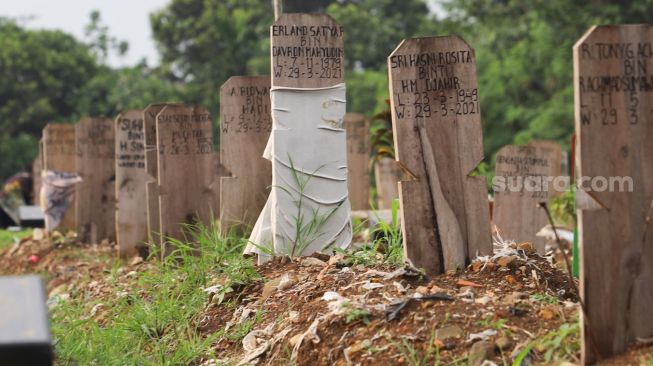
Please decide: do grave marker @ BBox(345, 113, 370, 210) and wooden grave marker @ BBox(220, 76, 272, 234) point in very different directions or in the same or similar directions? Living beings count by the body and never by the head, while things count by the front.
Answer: same or similar directions

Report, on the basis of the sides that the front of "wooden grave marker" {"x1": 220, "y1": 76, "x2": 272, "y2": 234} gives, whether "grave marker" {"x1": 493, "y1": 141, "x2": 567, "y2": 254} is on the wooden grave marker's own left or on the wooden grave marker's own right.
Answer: on the wooden grave marker's own left

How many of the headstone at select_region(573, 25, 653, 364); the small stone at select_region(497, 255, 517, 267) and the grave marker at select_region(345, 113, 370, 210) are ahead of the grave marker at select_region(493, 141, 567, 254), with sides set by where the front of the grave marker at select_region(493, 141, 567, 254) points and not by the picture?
2

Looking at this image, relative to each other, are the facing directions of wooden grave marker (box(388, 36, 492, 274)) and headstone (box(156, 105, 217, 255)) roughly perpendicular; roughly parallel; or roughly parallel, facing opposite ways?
roughly parallel

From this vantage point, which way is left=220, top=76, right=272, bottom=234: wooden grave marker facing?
toward the camera

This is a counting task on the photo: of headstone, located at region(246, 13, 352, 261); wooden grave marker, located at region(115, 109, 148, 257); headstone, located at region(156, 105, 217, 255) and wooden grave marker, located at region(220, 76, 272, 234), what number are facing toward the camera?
4

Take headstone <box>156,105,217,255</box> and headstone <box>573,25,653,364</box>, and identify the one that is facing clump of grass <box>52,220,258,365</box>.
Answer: headstone <box>156,105,217,255</box>

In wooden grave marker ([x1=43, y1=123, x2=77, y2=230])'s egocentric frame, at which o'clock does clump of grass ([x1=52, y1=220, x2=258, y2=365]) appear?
The clump of grass is roughly at 12 o'clock from the wooden grave marker.

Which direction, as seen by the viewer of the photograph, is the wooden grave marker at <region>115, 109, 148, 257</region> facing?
facing the viewer

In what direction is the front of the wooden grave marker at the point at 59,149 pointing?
toward the camera

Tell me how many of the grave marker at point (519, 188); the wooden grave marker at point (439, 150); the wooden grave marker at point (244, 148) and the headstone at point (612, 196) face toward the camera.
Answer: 4

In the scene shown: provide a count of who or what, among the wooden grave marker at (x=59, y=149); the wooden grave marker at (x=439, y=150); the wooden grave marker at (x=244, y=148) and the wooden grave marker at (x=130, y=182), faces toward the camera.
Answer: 4

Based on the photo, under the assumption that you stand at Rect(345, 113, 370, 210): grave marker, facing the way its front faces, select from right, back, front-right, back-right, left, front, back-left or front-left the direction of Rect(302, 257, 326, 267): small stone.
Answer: front

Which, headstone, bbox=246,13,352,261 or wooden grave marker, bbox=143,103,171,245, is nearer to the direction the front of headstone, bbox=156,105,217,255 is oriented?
the headstone

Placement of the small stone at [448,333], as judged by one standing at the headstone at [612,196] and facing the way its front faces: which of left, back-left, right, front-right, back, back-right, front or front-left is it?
right

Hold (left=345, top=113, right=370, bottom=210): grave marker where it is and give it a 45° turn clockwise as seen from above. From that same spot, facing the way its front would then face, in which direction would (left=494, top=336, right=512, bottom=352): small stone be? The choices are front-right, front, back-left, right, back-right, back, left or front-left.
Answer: front-left

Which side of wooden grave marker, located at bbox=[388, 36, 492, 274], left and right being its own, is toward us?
front
